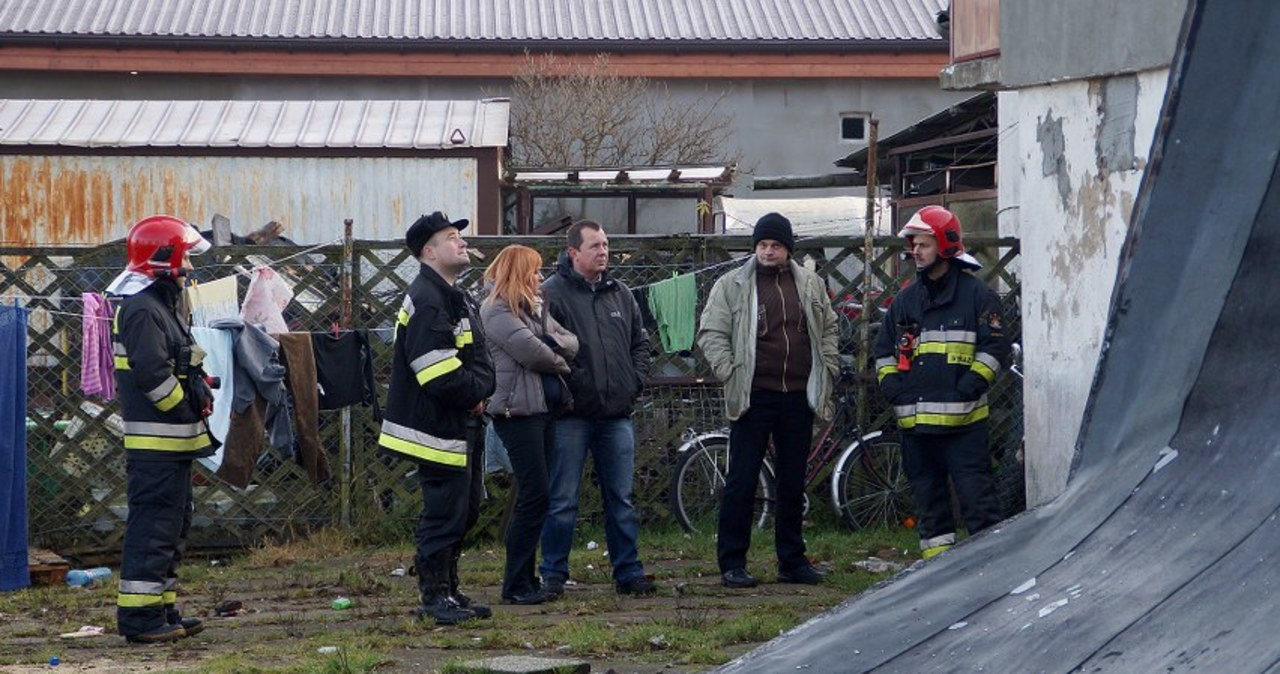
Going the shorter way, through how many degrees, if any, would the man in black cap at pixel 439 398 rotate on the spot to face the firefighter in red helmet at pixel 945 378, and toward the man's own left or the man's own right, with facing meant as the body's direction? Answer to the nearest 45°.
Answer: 0° — they already face them

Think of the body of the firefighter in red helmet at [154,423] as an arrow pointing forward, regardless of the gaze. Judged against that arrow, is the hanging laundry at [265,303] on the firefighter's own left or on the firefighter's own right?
on the firefighter's own left

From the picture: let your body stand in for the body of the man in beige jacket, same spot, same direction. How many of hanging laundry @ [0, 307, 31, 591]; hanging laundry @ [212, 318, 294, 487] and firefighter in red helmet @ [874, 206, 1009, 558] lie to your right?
2

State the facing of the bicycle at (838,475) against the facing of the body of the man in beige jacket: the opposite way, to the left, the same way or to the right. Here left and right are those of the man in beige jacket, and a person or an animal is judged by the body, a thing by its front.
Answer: to the left

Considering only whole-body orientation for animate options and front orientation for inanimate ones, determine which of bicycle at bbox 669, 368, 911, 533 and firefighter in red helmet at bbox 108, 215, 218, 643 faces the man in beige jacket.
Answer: the firefighter in red helmet

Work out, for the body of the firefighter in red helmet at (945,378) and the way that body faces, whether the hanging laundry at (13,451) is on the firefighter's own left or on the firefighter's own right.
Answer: on the firefighter's own right

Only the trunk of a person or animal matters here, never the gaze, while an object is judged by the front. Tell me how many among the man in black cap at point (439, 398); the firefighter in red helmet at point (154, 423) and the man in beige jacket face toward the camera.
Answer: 1

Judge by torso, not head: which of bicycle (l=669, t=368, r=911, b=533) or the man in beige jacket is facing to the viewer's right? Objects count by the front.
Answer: the bicycle

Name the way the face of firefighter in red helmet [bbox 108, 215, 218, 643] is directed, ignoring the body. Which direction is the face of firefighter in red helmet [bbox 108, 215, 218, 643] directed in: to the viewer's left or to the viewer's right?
to the viewer's right

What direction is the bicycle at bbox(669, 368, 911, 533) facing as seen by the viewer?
to the viewer's right

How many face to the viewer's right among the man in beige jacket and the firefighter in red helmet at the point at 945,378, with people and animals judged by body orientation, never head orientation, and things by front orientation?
0

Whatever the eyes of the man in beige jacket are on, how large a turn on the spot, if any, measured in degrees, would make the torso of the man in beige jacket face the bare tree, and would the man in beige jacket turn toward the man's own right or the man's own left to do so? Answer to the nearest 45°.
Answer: approximately 180°

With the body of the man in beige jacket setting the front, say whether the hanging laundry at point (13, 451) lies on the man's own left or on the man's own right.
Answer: on the man's own right

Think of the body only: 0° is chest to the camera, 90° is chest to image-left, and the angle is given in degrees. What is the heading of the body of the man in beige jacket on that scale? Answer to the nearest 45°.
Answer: approximately 0°

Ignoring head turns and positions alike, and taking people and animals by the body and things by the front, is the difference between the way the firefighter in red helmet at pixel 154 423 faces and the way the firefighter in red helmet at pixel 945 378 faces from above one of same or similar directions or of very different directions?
very different directions

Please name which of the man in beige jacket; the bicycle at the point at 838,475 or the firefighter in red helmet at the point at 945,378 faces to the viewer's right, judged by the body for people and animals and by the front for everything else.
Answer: the bicycle

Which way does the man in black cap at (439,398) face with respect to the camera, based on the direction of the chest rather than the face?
to the viewer's right
